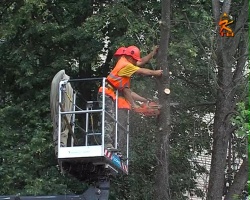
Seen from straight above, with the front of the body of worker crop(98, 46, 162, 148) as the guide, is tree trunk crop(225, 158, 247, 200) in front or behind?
in front

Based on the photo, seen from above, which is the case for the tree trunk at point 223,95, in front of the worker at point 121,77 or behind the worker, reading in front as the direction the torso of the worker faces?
in front

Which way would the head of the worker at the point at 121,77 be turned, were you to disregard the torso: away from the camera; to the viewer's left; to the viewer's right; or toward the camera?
to the viewer's right

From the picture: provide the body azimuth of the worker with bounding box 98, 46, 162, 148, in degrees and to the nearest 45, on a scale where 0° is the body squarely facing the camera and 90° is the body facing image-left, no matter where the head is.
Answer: approximately 270°
